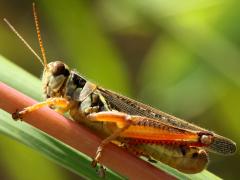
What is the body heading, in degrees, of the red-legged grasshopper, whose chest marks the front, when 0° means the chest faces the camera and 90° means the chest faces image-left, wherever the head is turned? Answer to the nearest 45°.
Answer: approximately 90°
